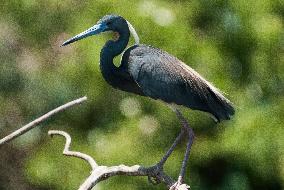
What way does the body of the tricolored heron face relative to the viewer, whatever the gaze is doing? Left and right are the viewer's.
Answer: facing to the left of the viewer
